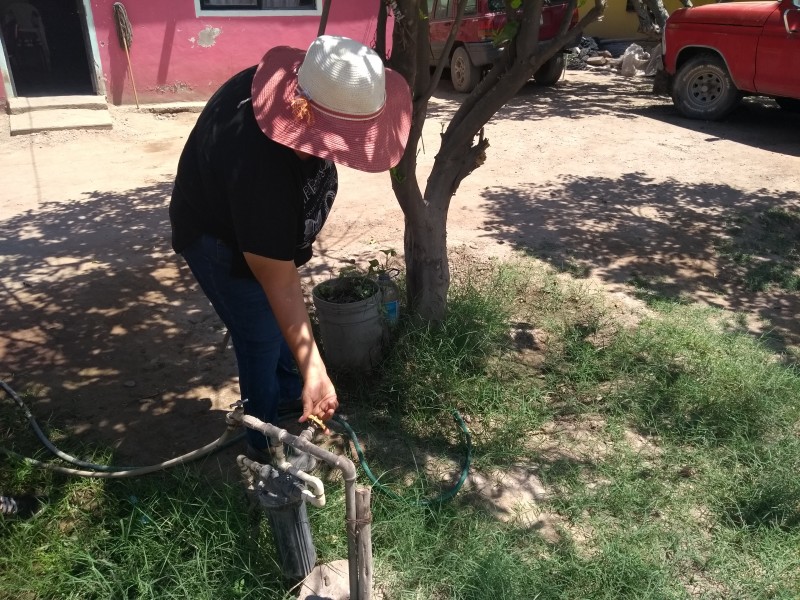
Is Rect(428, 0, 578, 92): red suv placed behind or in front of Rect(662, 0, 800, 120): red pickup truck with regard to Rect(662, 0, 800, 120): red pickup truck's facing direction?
in front

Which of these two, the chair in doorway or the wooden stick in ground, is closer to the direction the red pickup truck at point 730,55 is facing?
the chair in doorway

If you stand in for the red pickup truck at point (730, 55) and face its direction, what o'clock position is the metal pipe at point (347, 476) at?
The metal pipe is roughly at 9 o'clock from the red pickup truck.

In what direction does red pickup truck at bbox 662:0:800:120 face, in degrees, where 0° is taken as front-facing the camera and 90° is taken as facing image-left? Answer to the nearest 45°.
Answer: approximately 90°

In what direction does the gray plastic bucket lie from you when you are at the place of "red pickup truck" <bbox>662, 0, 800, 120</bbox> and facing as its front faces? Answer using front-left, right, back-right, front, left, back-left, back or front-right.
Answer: left

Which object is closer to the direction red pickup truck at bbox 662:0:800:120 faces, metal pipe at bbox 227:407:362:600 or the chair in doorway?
the chair in doorway

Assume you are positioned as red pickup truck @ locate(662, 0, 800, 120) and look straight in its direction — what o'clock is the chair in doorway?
The chair in doorway is roughly at 12 o'clock from the red pickup truck.
